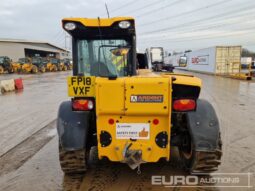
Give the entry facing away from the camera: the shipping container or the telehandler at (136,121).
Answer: the telehandler

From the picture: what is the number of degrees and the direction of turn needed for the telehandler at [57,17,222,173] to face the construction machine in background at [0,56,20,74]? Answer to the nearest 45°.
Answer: approximately 45° to its left

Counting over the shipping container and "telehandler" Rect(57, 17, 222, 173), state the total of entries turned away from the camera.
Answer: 1

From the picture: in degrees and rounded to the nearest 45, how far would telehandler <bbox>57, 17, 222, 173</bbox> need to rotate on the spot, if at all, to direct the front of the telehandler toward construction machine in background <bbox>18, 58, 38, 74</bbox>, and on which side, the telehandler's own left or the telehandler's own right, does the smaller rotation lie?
approximately 45° to the telehandler's own left

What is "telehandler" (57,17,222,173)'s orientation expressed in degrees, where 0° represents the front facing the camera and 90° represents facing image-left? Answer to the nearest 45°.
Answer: approximately 180°

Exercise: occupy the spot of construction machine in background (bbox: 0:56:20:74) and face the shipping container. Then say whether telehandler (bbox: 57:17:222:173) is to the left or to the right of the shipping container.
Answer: right
